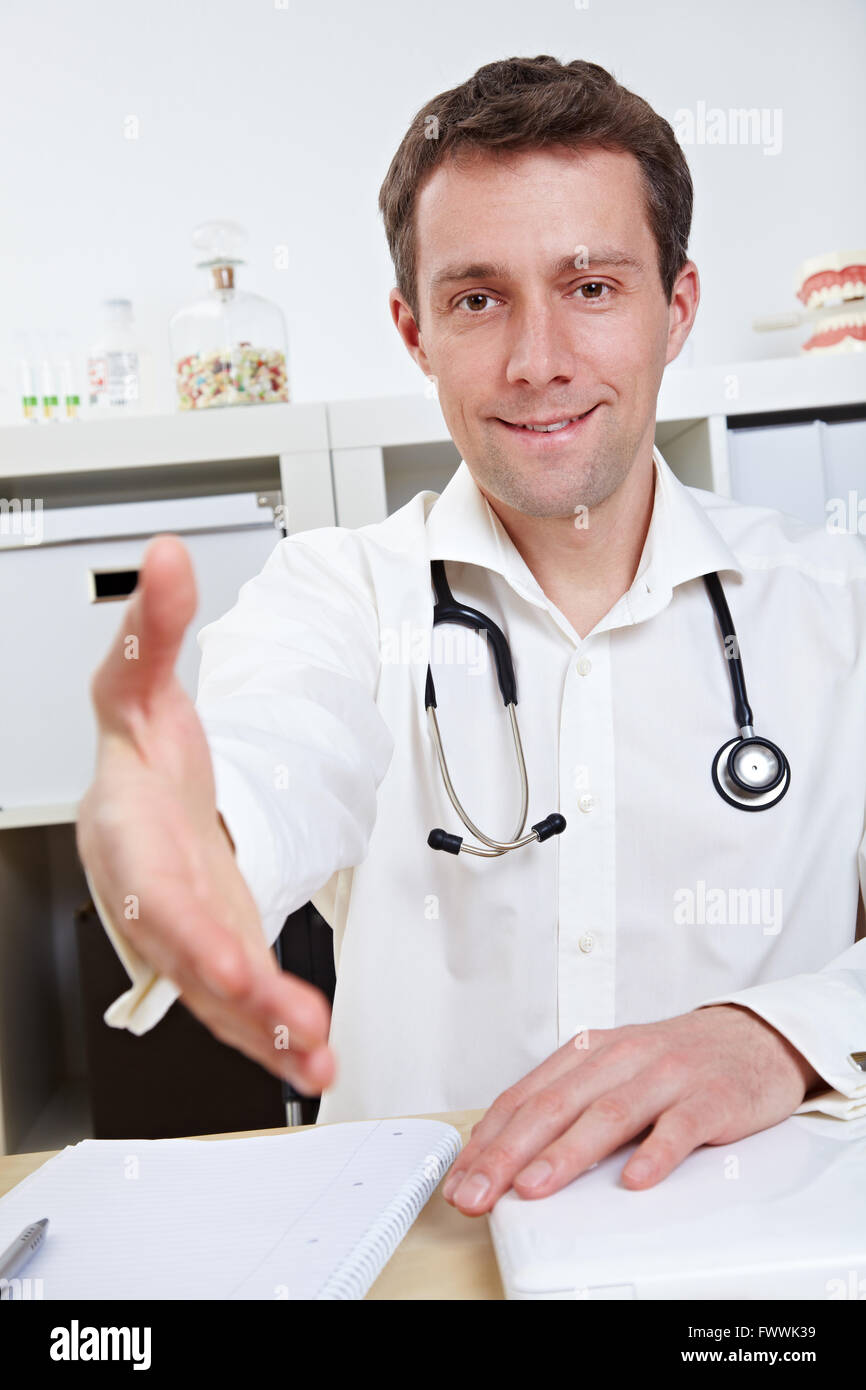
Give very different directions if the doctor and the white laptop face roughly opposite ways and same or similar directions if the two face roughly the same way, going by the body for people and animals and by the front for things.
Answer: very different directions

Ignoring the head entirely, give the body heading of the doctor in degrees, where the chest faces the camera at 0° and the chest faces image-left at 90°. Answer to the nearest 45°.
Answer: approximately 0°

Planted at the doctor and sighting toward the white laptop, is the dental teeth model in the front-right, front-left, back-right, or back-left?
back-left

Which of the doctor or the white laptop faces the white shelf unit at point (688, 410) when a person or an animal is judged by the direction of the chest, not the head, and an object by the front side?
the white laptop

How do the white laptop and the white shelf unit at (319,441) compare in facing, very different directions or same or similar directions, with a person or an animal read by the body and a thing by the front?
very different directions

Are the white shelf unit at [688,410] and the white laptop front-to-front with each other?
yes

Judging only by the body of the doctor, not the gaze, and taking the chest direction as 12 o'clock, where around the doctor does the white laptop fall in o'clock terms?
The white laptop is roughly at 12 o'clock from the doctor.

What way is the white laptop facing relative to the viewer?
away from the camera
